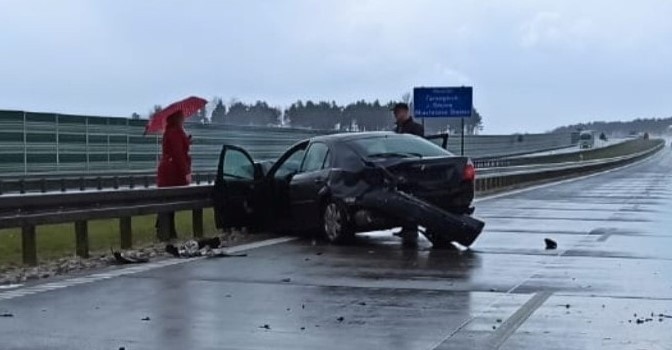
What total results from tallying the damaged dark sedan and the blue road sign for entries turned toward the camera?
1

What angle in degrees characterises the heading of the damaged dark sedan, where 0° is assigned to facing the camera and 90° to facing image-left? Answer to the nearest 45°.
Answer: approximately 135°

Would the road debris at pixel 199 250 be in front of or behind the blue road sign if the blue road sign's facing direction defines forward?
in front

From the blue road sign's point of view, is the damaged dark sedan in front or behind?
in front

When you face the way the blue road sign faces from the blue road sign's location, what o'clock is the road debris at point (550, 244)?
The road debris is roughly at 12 o'clock from the blue road sign.

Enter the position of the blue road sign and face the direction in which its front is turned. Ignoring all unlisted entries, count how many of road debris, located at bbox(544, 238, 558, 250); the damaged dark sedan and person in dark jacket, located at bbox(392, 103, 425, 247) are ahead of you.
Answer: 3

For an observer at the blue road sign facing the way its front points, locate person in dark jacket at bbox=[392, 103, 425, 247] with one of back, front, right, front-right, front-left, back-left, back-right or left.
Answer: front

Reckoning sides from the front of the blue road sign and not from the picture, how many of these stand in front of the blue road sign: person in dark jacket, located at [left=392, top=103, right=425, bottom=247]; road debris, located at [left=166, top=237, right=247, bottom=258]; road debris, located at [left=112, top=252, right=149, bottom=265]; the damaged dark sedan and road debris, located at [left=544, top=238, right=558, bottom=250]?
5

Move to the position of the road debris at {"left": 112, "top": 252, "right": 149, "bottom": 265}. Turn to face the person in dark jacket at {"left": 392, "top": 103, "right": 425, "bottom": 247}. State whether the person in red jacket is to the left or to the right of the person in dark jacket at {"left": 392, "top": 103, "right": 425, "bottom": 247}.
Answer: left

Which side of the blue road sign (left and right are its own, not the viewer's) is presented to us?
front

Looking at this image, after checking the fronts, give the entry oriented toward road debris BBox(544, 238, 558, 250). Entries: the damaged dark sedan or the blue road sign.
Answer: the blue road sign
